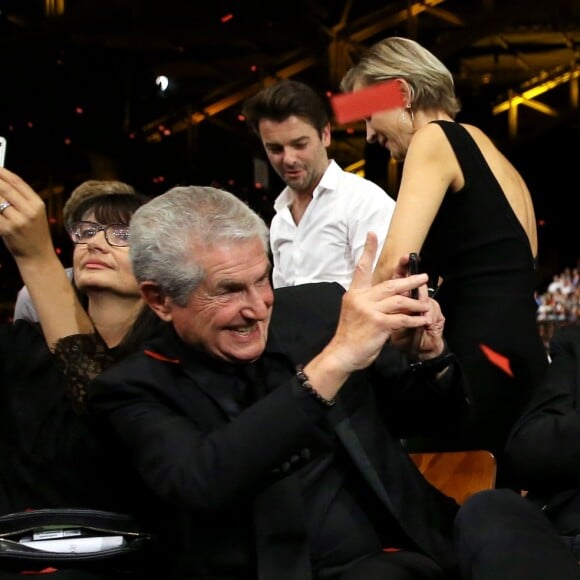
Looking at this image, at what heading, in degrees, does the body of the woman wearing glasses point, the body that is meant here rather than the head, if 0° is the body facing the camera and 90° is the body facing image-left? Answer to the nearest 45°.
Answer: approximately 45°

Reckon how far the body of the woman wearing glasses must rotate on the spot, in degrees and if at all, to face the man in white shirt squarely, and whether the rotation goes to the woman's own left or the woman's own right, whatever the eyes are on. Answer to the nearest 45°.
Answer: approximately 180°

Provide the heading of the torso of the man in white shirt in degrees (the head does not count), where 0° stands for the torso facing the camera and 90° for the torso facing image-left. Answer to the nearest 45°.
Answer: approximately 45°
